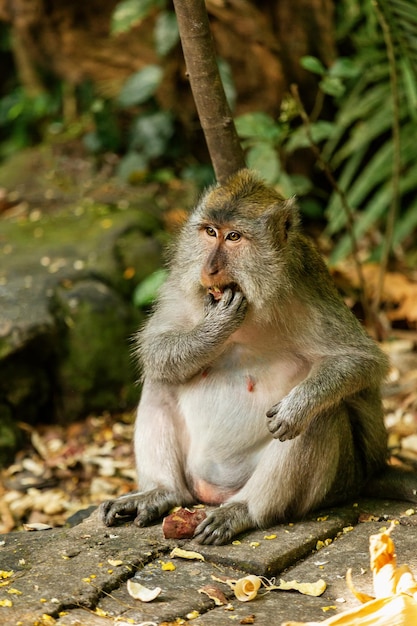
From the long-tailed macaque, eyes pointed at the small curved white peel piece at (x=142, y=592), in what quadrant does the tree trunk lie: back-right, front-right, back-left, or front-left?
back-right

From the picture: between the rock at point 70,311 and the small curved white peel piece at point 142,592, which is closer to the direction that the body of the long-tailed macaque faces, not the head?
the small curved white peel piece

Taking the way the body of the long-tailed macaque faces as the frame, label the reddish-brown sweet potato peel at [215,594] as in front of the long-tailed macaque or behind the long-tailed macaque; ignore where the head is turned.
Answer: in front

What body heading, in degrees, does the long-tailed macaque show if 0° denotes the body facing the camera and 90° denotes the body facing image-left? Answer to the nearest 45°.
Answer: approximately 45°

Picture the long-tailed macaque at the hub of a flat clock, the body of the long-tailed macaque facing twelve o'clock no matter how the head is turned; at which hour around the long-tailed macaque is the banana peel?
The banana peel is roughly at 10 o'clock from the long-tailed macaque.
